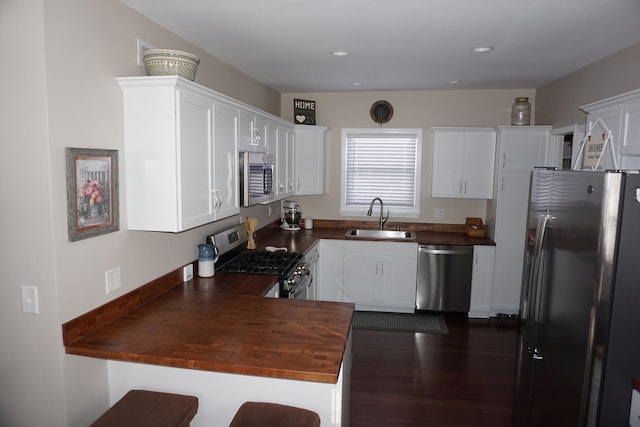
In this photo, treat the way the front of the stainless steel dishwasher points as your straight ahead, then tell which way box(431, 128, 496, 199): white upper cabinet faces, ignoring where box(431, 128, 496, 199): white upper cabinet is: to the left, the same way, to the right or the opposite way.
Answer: the same way

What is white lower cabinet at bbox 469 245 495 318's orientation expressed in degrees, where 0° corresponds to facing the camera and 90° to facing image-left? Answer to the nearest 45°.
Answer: approximately 0°

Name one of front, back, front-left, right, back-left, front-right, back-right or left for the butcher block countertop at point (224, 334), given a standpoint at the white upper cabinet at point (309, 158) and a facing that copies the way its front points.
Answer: front

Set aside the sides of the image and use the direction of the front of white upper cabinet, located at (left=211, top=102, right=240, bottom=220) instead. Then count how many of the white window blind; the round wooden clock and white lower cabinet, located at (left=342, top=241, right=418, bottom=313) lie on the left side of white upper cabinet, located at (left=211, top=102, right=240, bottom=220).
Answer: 3

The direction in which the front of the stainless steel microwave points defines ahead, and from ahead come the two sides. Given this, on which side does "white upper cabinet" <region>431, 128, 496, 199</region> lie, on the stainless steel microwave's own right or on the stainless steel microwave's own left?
on the stainless steel microwave's own left

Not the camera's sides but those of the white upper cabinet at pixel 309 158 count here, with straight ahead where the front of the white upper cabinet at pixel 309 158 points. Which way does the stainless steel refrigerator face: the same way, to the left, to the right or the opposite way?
to the right

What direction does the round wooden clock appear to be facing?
toward the camera

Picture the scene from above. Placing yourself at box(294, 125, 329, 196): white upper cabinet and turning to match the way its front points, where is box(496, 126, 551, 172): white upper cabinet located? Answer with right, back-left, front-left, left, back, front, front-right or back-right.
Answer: left

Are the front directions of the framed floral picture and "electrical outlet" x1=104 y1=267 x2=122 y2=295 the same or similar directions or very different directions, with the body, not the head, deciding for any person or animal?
same or similar directions

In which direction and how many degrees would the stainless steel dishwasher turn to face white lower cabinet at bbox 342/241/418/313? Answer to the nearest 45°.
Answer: approximately 90° to its right

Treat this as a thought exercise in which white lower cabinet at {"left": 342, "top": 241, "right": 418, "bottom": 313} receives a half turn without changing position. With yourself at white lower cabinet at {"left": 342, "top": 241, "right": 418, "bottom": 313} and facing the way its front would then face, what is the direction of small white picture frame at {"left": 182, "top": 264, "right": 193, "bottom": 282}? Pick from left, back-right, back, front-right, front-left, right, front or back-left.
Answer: back-left

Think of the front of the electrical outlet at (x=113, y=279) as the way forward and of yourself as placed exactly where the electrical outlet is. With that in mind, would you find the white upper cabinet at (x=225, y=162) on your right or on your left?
on your left

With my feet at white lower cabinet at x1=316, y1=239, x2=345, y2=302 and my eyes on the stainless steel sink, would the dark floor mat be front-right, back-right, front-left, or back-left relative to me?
front-right

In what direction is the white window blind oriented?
toward the camera

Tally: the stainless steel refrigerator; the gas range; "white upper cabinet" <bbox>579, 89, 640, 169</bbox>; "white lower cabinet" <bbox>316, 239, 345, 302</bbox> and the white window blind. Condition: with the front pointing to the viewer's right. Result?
1

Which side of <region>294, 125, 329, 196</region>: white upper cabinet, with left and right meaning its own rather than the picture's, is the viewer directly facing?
front

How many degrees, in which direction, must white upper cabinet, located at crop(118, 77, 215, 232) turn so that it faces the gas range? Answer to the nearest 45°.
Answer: approximately 90° to its left
